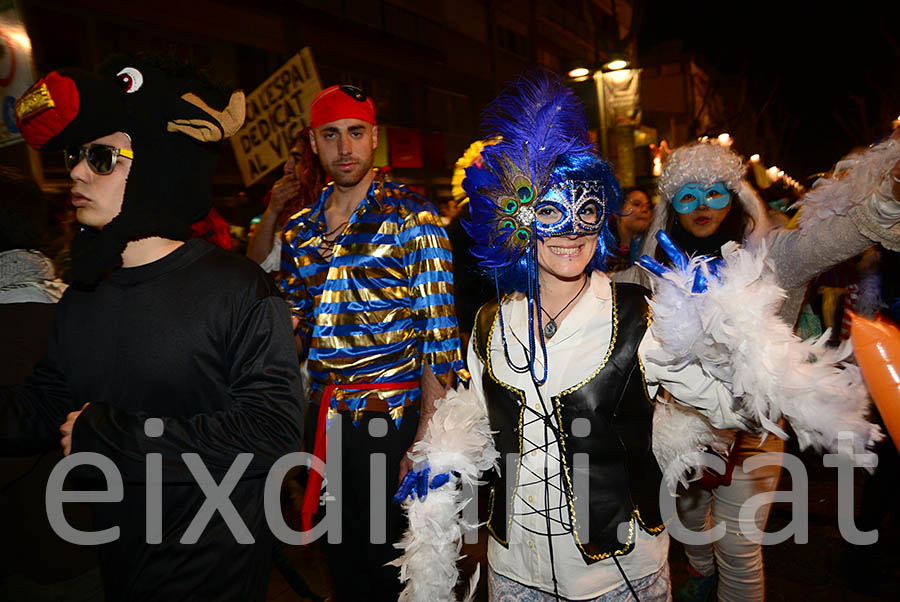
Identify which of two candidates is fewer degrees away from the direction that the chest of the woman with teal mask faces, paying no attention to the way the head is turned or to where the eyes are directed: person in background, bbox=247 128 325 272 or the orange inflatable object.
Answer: the orange inflatable object

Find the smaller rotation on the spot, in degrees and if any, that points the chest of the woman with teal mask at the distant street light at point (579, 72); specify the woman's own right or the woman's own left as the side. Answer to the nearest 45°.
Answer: approximately 180°

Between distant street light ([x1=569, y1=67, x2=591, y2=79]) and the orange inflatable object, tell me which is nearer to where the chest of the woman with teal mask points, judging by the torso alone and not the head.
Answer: the orange inflatable object

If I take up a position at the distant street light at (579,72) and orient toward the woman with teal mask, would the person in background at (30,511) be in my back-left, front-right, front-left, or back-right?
front-right

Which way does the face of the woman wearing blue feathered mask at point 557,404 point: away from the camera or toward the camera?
toward the camera

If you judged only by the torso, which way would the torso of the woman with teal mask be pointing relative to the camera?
toward the camera

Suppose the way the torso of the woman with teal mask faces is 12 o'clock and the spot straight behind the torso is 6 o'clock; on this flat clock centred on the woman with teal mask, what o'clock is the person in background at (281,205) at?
The person in background is roughly at 3 o'clock from the woman with teal mask.

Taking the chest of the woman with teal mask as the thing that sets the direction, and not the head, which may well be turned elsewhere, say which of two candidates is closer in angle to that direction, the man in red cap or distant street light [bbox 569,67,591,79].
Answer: the man in red cap

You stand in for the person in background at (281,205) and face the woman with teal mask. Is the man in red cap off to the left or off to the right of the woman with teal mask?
right

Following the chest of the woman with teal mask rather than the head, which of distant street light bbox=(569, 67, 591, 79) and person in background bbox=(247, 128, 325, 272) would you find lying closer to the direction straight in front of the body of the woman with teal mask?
the person in background

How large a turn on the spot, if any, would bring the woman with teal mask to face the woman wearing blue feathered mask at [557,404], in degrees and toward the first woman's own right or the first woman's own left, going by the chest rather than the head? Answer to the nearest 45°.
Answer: approximately 45° to the first woman's own right

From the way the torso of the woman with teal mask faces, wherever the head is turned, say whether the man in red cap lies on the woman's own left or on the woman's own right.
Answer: on the woman's own right

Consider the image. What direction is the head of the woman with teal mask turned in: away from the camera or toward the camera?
toward the camera
